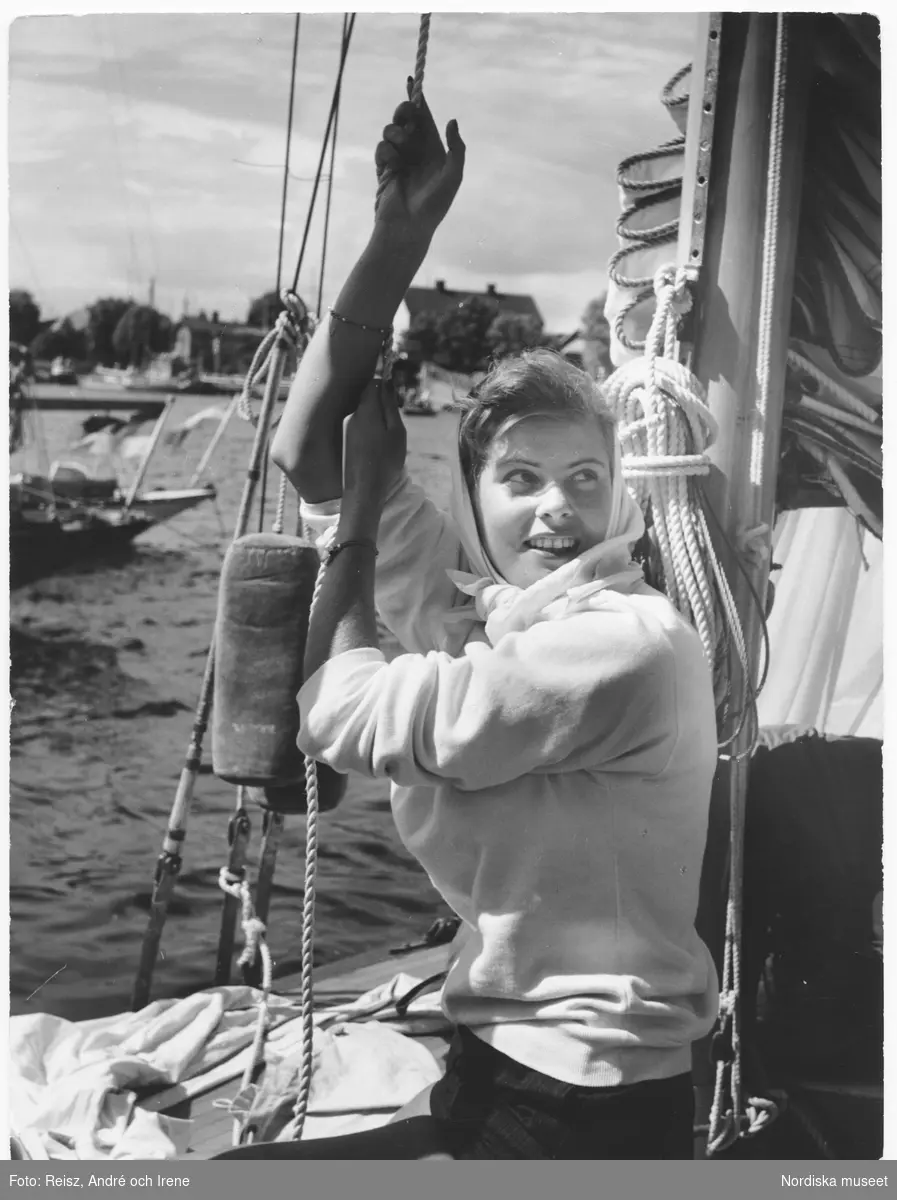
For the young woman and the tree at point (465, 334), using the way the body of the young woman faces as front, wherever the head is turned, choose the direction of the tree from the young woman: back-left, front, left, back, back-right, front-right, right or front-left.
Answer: back-right

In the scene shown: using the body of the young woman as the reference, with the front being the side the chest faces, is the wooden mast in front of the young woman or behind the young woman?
behind

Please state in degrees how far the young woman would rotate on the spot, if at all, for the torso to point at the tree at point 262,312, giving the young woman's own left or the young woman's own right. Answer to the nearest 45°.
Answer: approximately 135° to the young woman's own right

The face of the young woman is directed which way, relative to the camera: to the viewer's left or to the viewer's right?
to the viewer's right

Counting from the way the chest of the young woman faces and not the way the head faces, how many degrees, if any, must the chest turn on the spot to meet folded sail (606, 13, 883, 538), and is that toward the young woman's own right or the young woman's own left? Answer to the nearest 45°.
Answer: approximately 180°

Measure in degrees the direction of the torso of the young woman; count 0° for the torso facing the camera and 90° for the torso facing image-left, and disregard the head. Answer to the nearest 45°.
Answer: approximately 45°

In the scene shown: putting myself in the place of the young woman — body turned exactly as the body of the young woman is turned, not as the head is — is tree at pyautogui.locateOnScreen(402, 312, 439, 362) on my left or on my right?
on my right
